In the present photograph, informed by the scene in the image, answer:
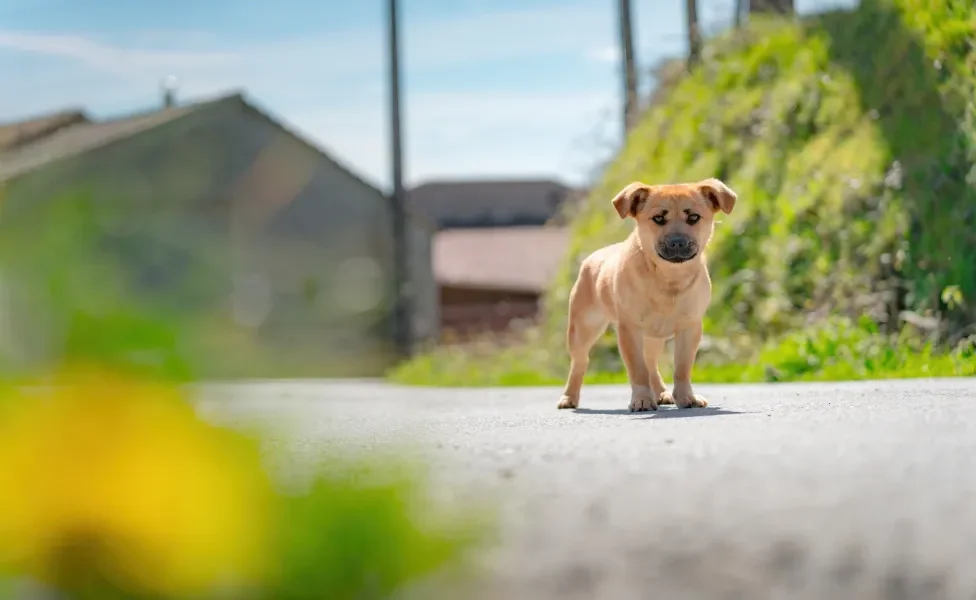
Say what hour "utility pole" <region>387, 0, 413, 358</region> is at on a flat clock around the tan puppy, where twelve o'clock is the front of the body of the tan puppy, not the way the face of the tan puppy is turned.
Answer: The utility pole is roughly at 7 o'clock from the tan puppy.

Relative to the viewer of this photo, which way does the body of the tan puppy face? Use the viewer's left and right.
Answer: facing the viewer and to the right of the viewer

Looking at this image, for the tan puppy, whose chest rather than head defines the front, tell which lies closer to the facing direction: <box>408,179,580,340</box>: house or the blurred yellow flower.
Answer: the blurred yellow flower

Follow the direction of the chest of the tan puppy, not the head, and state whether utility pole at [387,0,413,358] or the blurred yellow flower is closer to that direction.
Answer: the blurred yellow flower

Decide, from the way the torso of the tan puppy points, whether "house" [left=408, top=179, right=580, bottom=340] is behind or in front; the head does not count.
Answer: behind

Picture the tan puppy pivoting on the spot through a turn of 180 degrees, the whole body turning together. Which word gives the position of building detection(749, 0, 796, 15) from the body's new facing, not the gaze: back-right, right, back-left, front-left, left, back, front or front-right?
front-right

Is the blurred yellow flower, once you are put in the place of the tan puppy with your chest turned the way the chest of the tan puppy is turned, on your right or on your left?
on your right

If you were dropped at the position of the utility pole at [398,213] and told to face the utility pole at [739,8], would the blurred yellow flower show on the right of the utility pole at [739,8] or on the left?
right

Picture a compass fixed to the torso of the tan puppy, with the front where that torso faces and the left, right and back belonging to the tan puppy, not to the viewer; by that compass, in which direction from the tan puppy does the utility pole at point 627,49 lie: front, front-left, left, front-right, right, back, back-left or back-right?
back-left

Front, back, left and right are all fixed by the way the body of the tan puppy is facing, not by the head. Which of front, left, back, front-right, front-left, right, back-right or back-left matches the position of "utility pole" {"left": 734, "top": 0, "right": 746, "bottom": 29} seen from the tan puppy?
back-left

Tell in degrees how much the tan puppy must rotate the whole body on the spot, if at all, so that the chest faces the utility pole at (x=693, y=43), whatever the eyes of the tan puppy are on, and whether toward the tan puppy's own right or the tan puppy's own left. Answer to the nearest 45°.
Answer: approximately 135° to the tan puppy's own left
